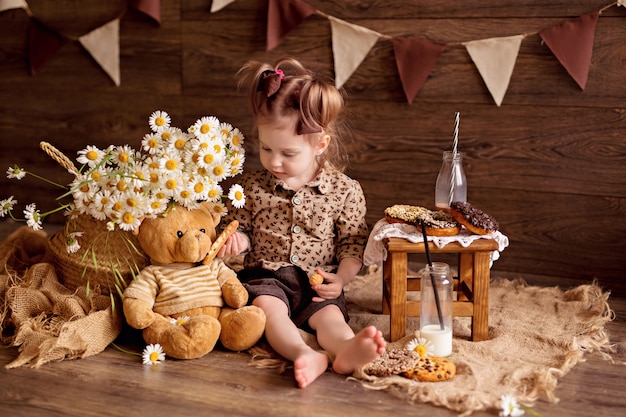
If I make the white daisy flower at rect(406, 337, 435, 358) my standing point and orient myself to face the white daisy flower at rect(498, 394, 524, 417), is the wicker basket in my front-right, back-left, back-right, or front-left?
back-right

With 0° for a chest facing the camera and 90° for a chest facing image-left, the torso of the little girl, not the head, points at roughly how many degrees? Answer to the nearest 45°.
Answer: approximately 0°

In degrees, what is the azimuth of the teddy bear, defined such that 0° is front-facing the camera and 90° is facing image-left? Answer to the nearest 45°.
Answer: approximately 315°

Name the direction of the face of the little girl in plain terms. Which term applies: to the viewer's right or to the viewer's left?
to the viewer's left

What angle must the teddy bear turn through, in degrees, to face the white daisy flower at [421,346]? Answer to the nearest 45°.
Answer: approximately 45° to its left

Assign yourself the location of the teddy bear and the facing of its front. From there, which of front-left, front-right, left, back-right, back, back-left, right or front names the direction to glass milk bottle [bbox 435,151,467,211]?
front-left
